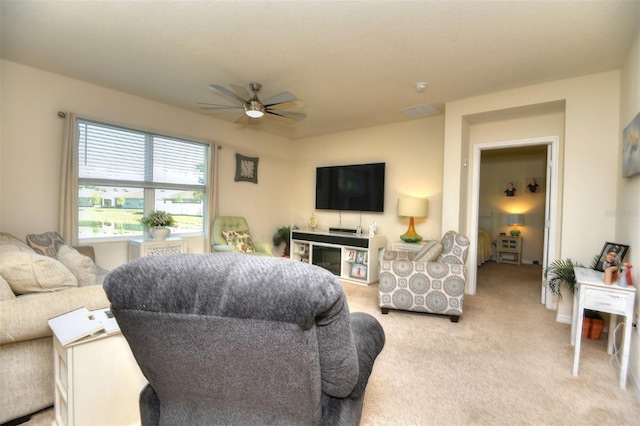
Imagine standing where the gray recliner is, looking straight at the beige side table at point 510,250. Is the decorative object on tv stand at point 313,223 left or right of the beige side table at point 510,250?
left

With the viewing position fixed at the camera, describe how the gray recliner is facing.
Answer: facing away from the viewer and to the right of the viewer

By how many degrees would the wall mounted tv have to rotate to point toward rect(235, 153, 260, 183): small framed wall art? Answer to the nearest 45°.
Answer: approximately 45° to its right

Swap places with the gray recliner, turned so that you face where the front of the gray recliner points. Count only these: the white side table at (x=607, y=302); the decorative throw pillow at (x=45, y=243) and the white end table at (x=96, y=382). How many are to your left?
2

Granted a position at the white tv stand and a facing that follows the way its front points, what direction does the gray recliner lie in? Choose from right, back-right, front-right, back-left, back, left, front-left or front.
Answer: front-left

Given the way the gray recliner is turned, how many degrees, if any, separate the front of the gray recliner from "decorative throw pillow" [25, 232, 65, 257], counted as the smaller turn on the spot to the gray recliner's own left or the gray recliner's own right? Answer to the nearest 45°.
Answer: approximately 90° to the gray recliner's own left

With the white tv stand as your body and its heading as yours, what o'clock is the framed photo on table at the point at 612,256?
The framed photo on table is roughly at 9 o'clock from the white tv stand.

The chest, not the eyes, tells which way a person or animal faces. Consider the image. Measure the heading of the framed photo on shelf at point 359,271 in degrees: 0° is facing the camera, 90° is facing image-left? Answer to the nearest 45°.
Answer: approximately 45°

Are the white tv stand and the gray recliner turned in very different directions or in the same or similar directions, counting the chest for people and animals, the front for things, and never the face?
very different directions
